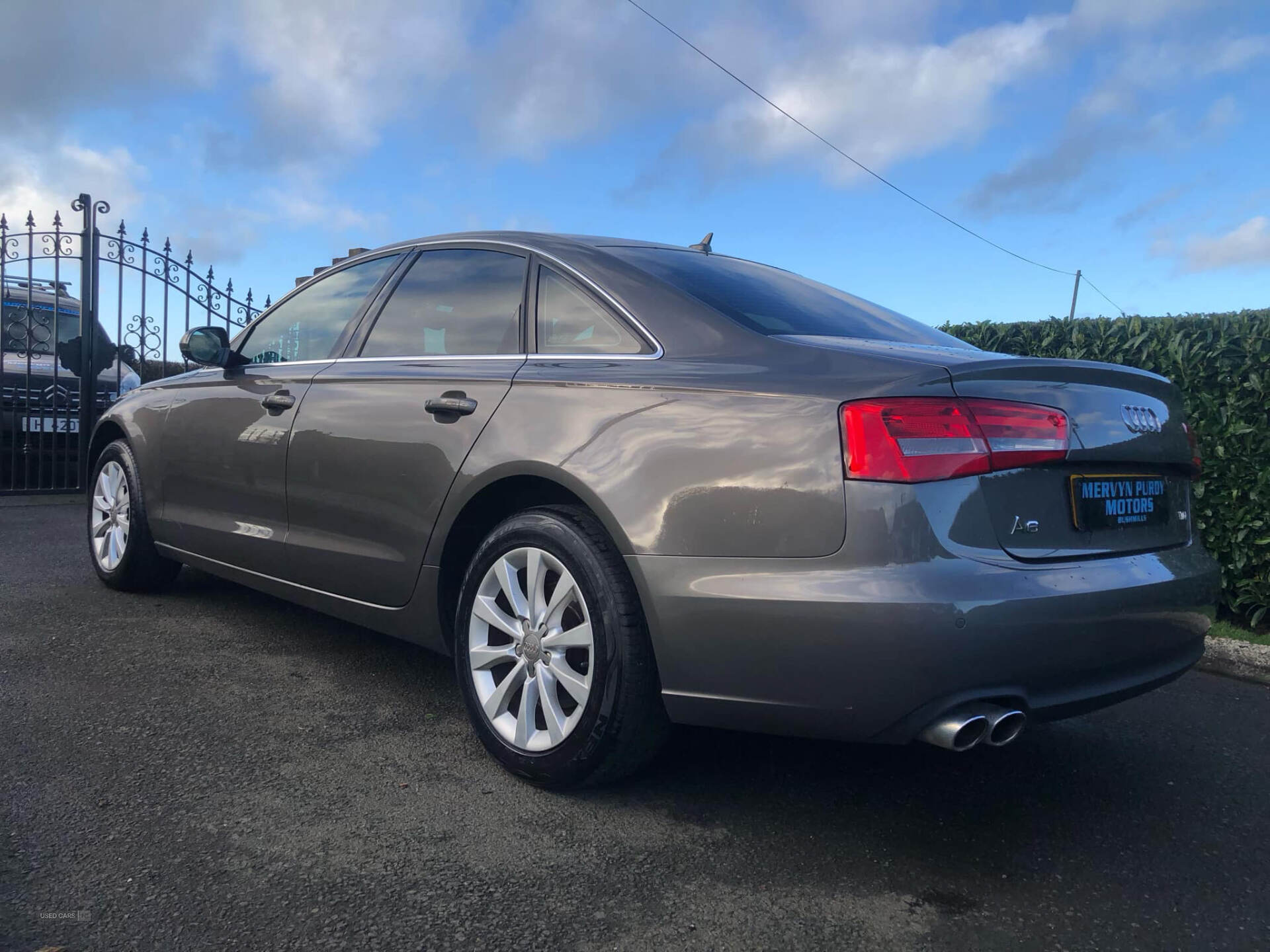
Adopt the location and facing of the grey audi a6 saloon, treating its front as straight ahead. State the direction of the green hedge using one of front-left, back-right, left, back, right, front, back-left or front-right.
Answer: right

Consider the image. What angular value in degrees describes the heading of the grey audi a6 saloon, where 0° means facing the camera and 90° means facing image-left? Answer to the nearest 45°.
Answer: approximately 135°
